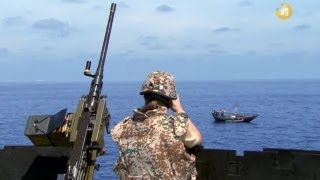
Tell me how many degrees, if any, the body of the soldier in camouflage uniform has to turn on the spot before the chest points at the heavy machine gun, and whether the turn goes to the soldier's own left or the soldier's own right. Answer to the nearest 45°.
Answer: approximately 45° to the soldier's own left

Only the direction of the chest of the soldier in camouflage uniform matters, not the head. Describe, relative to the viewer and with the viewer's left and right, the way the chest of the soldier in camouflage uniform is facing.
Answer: facing away from the viewer

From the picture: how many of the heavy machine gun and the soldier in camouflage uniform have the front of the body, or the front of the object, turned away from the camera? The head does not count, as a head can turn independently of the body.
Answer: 2

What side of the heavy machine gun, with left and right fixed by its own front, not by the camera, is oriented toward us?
back
